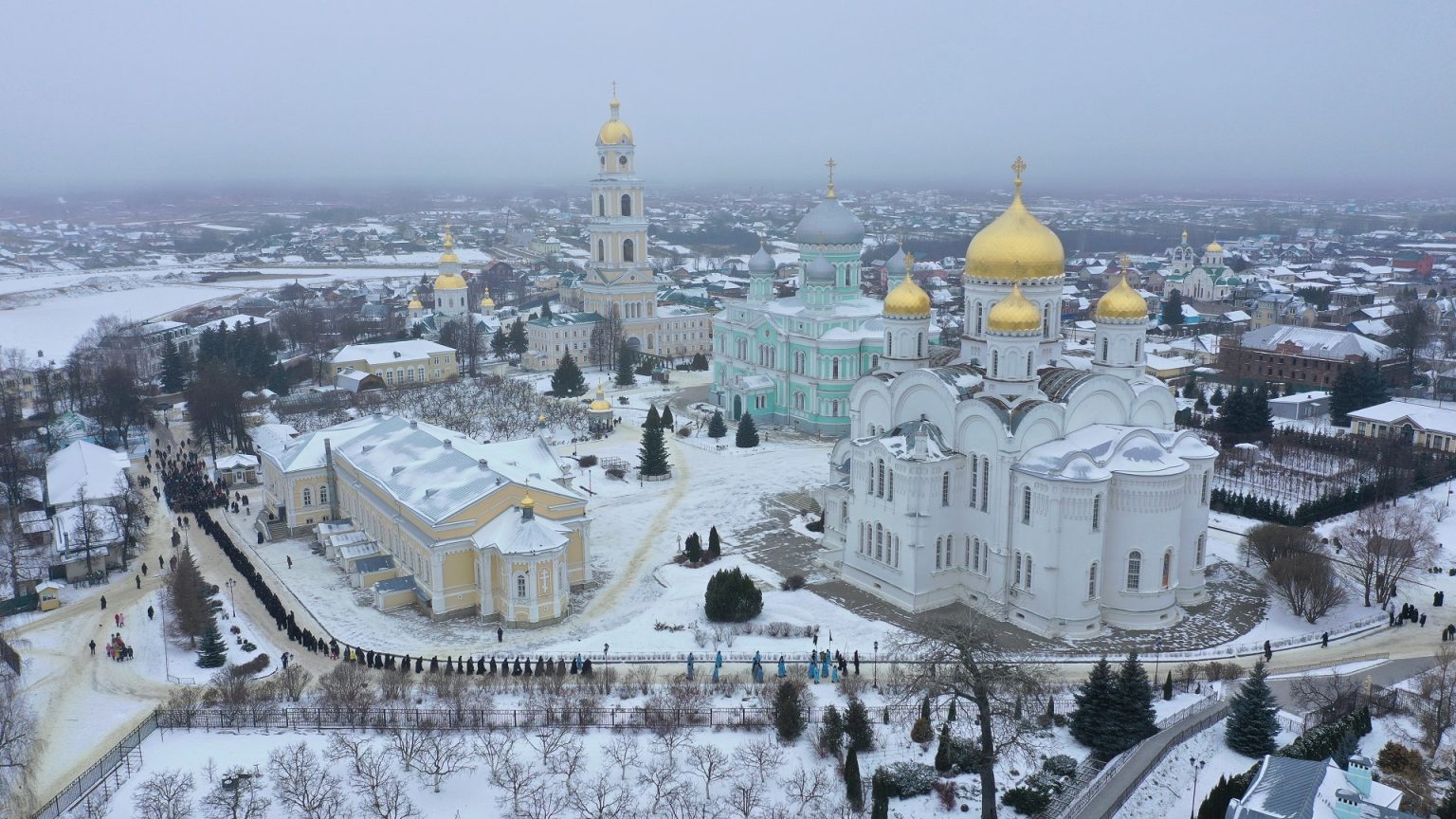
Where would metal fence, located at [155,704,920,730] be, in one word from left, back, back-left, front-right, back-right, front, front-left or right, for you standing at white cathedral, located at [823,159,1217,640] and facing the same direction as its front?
left

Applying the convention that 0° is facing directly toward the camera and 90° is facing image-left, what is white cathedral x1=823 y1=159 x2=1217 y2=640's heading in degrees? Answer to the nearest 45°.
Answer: approximately 135°

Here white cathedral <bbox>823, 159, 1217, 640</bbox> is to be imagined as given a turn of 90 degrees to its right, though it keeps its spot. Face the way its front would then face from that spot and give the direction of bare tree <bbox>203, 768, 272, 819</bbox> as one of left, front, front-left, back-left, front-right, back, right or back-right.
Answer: back

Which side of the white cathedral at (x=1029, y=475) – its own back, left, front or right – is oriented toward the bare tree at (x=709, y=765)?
left

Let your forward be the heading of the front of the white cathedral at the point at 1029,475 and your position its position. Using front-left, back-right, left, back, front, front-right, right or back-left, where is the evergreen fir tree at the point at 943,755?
back-left

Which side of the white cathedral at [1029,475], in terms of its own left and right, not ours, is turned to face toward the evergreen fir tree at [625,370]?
front

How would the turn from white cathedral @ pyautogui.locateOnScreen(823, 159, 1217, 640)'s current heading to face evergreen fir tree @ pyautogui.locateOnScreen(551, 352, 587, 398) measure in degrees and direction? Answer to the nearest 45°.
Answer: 0° — it already faces it

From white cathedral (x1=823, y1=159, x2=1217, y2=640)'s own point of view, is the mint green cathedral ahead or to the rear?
ahead

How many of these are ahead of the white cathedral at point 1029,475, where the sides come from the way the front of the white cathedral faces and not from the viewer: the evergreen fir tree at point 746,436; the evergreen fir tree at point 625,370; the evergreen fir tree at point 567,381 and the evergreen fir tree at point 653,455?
4

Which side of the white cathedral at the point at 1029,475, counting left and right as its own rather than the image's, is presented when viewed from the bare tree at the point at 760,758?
left

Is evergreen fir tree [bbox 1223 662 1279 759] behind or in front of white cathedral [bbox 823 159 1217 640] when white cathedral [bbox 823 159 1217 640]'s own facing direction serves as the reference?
behind

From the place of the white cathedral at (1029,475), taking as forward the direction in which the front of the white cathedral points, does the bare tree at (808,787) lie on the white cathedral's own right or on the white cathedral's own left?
on the white cathedral's own left

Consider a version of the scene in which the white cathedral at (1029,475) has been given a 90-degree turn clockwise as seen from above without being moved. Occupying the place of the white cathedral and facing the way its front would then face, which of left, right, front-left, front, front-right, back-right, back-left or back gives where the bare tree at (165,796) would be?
back
